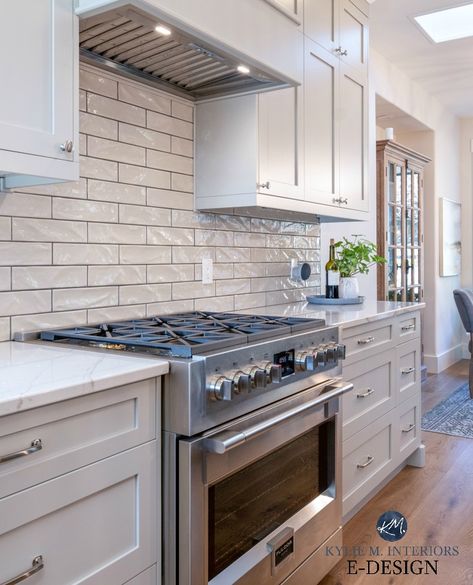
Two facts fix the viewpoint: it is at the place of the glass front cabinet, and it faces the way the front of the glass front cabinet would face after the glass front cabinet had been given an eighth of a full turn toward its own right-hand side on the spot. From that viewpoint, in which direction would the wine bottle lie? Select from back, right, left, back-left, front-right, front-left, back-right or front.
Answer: front

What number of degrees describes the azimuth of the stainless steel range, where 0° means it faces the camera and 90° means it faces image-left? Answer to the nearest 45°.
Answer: approximately 315°

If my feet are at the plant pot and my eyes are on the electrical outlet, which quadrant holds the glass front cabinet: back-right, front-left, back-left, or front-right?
back-right

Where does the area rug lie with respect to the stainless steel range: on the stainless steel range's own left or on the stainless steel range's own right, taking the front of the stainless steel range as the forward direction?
on the stainless steel range's own left

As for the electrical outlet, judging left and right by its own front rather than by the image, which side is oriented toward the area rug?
left

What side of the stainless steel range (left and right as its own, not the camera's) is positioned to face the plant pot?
left

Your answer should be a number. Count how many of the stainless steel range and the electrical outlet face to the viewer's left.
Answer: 0

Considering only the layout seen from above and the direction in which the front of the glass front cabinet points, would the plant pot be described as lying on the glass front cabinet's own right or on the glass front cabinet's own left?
on the glass front cabinet's own right

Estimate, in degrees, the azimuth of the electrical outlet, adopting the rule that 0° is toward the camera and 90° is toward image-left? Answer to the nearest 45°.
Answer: approximately 315°

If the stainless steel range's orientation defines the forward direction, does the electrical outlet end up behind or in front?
behind
